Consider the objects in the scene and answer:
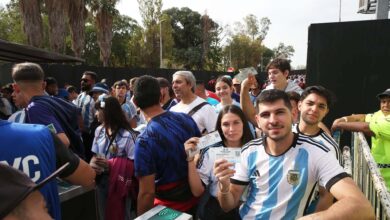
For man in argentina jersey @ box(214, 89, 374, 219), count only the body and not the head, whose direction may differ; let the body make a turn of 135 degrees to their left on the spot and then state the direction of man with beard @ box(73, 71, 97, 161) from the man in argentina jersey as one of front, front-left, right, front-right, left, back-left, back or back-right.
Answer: left

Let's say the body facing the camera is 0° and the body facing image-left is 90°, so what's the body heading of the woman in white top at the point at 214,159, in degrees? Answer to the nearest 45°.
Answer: approximately 0°

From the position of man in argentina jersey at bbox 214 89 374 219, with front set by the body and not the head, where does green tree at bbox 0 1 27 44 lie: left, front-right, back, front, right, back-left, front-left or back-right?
back-right

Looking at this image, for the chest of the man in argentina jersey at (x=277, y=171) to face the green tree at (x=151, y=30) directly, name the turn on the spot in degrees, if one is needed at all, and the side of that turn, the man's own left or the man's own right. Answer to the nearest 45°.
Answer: approximately 135° to the man's own right

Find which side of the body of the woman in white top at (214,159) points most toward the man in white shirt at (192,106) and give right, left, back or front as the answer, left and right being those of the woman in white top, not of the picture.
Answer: back

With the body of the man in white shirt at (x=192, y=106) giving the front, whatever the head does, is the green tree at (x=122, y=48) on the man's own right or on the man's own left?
on the man's own right

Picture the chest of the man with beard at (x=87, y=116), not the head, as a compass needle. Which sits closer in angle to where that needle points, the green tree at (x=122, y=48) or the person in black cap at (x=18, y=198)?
the person in black cap

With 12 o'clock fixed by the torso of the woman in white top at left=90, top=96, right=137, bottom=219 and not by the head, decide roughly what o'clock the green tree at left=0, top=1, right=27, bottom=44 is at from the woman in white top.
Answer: The green tree is roughly at 4 o'clock from the woman in white top.

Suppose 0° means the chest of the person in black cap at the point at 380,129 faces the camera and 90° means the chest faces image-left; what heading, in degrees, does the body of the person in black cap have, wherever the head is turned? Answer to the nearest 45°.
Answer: approximately 45°
